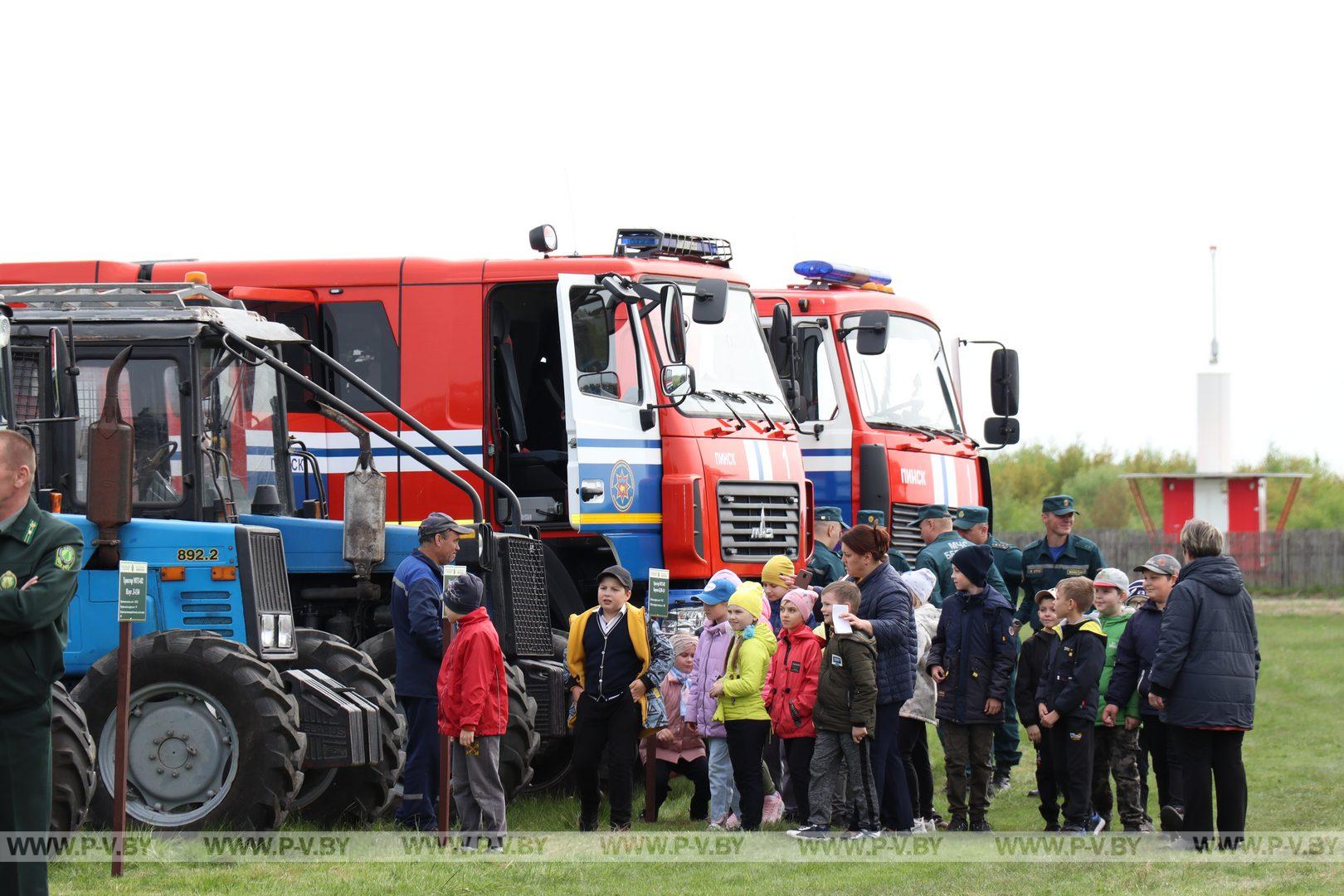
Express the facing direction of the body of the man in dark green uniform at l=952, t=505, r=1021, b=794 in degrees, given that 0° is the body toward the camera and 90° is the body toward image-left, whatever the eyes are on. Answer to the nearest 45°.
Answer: approximately 45°

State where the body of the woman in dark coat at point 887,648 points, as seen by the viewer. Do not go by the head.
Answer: to the viewer's left

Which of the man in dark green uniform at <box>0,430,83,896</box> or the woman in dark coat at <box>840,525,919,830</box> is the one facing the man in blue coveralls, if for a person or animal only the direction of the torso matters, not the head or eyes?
the woman in dark coat

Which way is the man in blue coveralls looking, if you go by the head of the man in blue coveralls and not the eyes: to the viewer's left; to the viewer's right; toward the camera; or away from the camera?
to the viewer's right

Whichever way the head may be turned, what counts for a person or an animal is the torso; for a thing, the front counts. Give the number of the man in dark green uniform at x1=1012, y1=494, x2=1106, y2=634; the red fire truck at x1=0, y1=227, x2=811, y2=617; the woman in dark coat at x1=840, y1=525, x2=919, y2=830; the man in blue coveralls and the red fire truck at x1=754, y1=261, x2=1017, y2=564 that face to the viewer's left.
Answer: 1

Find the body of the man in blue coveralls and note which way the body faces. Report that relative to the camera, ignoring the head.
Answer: to the viewer's right

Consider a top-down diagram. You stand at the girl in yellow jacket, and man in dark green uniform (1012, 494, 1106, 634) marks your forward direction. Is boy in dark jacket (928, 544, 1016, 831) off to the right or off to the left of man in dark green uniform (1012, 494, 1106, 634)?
right

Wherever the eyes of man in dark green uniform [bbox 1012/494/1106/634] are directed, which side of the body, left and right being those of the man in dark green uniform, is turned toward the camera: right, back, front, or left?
front

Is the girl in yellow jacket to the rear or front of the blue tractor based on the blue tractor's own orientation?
to the front

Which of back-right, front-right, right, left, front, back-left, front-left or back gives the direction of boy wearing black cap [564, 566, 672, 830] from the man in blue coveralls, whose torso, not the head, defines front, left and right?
front

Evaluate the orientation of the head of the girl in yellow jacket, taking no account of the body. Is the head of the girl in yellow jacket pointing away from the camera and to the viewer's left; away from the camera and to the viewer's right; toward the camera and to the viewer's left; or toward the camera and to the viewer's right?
toward the camera and to the viewer's left

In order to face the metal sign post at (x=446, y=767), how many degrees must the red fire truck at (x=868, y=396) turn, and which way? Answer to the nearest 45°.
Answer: approximately 45° to its right

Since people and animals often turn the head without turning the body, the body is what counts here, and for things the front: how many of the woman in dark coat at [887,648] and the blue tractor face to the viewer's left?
1

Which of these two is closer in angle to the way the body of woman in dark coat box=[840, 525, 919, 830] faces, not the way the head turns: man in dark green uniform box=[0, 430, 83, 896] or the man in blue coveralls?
the man in blue coveralls

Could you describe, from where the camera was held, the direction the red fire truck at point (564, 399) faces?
facing the viewer and to the right of the viewer
